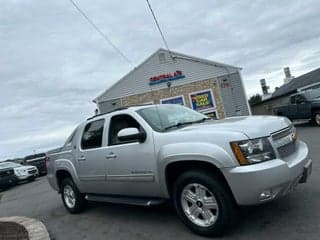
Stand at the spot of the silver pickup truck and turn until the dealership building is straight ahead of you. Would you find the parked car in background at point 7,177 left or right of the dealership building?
left

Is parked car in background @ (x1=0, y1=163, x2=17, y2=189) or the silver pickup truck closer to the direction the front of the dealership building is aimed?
the silver pickup truck

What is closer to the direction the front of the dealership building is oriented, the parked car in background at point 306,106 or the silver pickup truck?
the silver pickup truck

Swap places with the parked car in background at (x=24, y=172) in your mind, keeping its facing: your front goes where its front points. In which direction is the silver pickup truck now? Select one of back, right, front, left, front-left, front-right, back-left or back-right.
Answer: front-right

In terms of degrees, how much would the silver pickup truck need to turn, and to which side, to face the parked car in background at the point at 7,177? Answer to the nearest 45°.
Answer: approximately 180°

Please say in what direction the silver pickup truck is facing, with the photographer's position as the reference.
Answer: facing the viewer and to the right of the viewer

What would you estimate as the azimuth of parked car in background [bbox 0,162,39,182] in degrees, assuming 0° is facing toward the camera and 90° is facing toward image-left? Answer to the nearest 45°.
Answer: approximately 315°

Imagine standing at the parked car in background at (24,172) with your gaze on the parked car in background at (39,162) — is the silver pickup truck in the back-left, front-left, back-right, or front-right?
back-right

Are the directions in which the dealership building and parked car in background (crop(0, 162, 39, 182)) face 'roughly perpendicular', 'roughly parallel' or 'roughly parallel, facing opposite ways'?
roughly perpendicular

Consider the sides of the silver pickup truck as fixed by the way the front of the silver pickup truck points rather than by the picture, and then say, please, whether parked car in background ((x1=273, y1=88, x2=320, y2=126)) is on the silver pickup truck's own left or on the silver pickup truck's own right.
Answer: on the silver pickup truck's own left

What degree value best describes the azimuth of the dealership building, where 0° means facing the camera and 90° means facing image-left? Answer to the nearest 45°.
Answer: approximately 0°

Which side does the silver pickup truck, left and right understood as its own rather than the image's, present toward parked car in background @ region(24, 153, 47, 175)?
back

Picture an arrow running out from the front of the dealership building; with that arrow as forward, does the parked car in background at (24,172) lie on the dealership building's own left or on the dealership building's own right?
on the dealership building's own right
